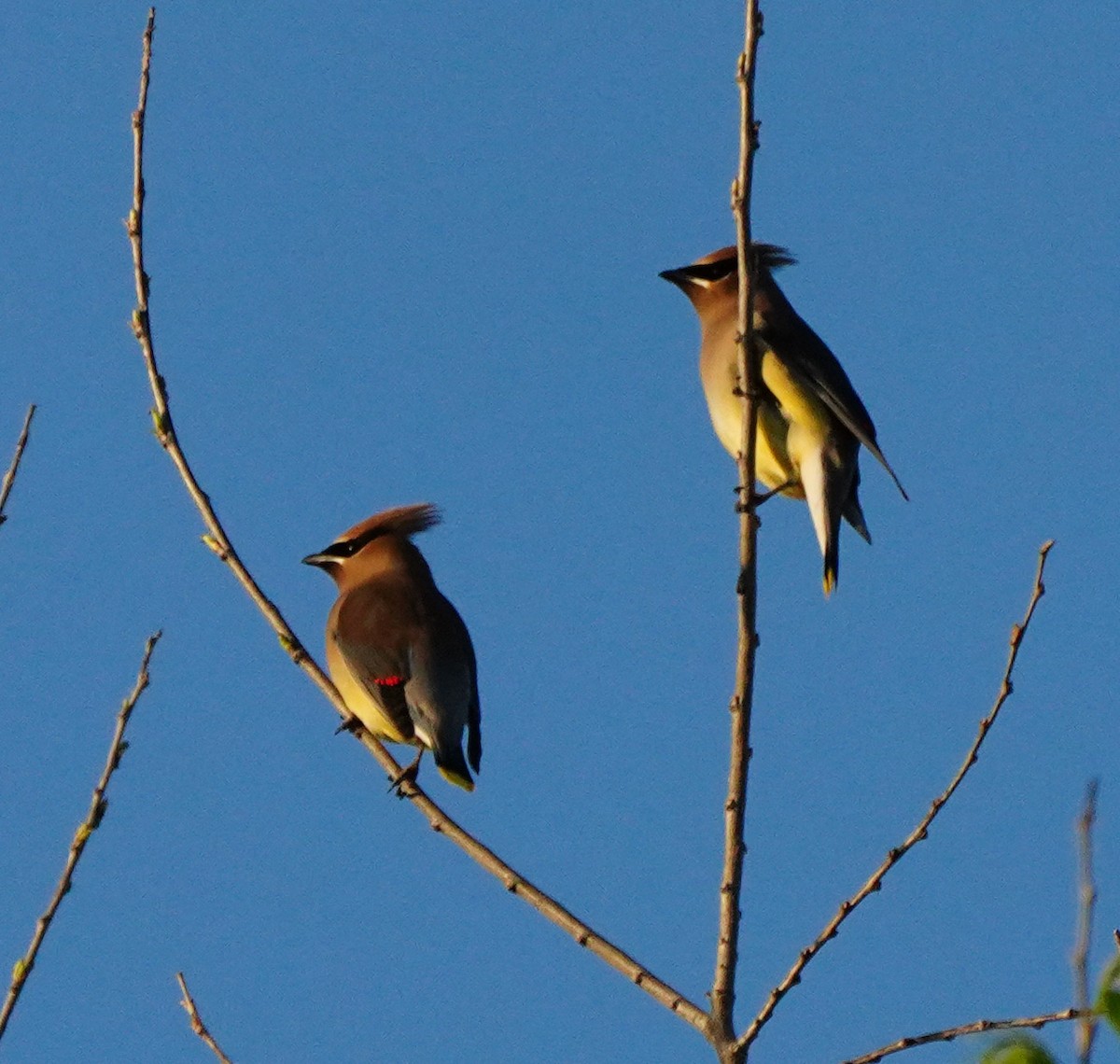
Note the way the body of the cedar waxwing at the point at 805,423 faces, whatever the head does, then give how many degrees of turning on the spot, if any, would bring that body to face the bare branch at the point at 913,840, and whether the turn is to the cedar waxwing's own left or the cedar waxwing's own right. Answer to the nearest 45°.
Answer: approximately 90° to the cedar waxwing's own left

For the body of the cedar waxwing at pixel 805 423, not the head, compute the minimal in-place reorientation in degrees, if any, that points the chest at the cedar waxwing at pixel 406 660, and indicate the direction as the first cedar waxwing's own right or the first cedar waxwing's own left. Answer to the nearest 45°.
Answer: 0° — it already faces it

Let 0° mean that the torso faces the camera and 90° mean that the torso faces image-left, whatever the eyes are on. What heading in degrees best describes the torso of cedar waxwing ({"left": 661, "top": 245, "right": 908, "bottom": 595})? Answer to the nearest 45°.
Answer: approximately 90°
